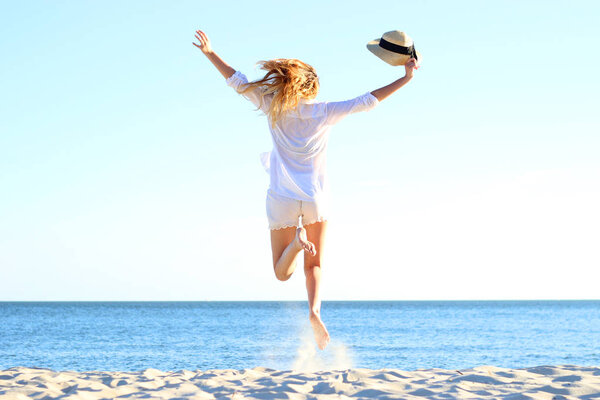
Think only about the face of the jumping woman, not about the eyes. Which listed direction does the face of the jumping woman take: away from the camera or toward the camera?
away from the camera

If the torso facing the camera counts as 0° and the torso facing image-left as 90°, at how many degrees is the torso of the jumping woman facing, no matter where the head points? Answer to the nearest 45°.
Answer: approximately 180°
